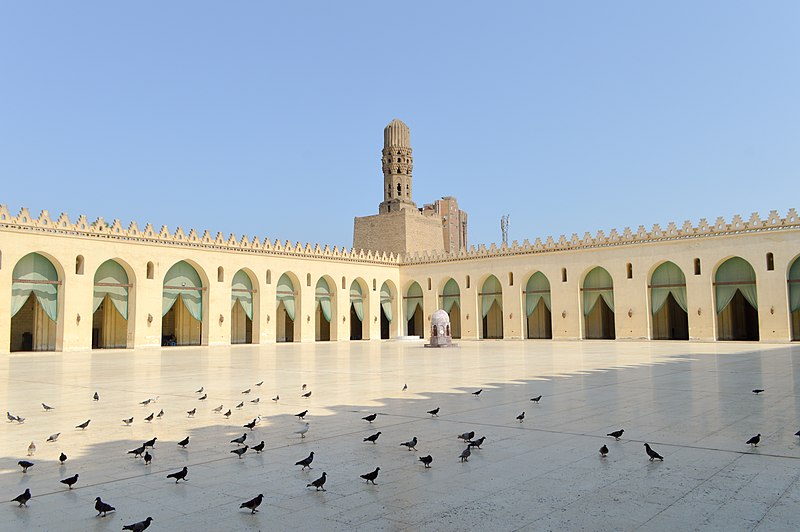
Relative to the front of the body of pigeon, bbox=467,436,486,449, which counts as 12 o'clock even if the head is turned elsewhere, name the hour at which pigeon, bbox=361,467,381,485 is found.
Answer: pigeon, bbox=361,467,381,485 is roughly at 4 o'clock from pigeon, bbox=467,436,486,449.

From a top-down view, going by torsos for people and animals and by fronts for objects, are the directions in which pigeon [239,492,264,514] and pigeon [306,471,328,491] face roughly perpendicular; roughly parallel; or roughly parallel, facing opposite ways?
roughly parallel

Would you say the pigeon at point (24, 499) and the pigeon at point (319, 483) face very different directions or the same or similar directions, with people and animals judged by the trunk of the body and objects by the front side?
same or similar directions

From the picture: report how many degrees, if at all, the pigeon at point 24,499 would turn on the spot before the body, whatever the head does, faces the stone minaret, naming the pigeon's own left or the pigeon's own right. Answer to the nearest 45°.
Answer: approximately 45° to the pigeon's own left

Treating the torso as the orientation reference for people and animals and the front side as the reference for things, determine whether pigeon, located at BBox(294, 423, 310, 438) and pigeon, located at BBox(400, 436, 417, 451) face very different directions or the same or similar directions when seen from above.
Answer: same or similar directions

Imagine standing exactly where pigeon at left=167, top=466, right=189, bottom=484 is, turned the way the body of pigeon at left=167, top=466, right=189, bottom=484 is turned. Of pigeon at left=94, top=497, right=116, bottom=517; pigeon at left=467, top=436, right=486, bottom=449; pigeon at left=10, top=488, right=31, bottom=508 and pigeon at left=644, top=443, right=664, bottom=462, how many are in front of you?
2

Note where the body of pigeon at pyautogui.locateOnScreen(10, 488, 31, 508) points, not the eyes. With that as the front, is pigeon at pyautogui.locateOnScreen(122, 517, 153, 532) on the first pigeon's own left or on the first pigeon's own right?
on the first pigeon's own right
